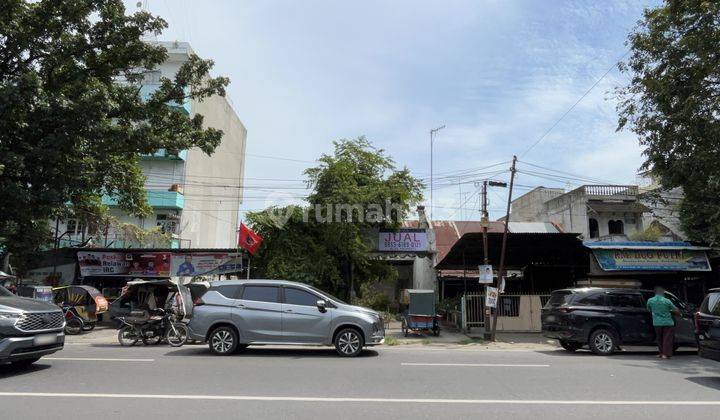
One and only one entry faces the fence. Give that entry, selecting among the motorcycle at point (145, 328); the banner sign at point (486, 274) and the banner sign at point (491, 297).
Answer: the motorcycle

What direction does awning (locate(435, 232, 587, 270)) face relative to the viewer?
toward the camera

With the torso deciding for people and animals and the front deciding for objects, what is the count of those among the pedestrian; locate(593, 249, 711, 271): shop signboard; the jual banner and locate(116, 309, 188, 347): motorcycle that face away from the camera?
1

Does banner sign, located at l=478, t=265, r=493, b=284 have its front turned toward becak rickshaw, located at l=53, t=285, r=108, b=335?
no

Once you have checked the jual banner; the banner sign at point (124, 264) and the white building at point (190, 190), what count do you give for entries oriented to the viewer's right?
0

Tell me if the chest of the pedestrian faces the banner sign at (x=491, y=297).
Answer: no

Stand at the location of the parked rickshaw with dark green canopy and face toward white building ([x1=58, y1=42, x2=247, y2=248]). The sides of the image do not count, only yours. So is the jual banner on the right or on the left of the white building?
right

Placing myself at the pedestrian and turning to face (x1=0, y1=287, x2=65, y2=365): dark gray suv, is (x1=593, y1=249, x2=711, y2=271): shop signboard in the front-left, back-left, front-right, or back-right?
back-right

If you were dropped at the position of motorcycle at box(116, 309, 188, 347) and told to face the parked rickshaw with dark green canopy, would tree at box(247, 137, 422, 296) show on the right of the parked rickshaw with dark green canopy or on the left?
left

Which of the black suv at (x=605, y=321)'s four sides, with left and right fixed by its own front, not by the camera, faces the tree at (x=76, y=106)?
back

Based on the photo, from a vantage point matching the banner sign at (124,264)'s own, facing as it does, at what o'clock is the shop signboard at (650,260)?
The shop signboard is roughly at 10 o'clock from the banner sign.

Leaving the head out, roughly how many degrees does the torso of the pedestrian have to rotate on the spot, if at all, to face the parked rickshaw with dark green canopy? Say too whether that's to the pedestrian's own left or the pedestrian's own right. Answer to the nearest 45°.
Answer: approximately 90° to the pedestrian's own left

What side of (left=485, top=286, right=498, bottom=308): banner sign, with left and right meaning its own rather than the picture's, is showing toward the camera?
front

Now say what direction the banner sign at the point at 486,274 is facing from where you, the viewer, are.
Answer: facing the viewer

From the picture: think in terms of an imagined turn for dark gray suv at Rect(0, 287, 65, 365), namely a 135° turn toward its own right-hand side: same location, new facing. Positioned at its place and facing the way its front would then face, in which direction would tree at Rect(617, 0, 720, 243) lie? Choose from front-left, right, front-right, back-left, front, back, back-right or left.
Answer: back

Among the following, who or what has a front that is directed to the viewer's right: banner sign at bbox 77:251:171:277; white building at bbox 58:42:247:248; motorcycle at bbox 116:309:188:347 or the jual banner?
the motorcycle

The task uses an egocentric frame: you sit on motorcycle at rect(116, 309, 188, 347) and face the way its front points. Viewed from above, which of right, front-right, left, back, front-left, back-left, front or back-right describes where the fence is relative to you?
front

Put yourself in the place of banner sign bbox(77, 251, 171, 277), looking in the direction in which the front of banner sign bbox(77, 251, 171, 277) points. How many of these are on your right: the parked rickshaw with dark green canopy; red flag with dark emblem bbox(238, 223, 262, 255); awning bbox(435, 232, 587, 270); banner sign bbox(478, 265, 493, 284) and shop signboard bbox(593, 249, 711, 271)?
0

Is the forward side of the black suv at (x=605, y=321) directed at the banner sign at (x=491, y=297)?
no
